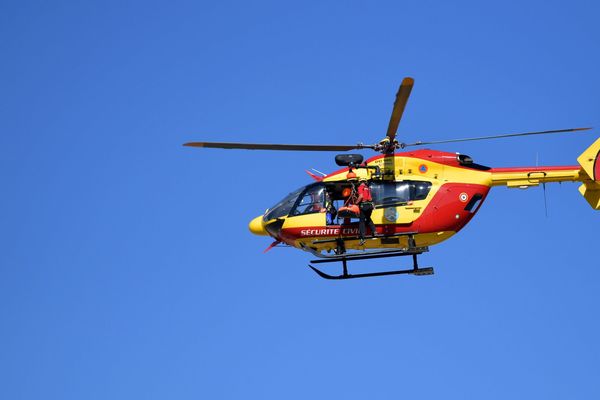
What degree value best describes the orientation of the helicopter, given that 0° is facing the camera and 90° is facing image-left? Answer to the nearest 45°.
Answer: approximately 90°
